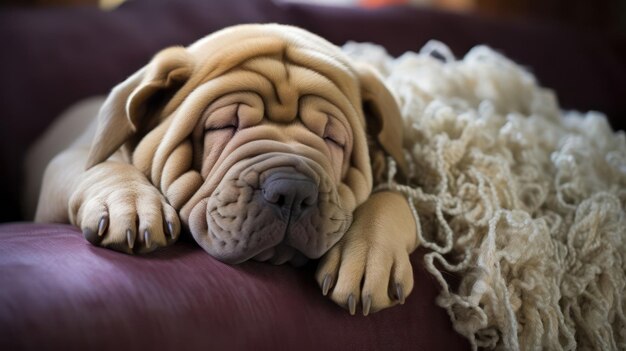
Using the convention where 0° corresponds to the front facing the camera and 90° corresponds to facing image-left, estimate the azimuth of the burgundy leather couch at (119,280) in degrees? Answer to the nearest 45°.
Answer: approximately 0°
